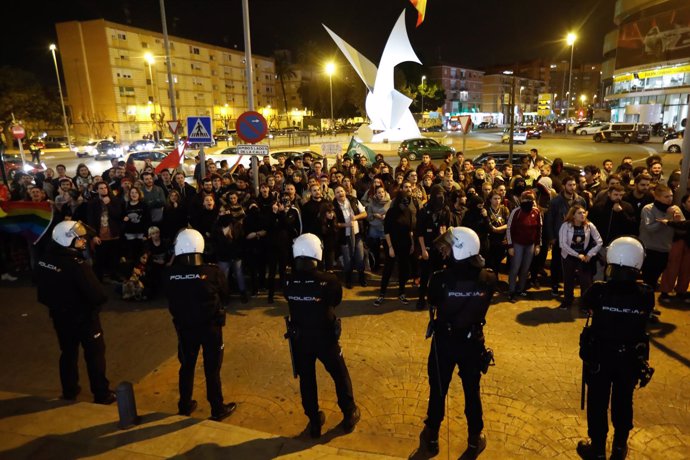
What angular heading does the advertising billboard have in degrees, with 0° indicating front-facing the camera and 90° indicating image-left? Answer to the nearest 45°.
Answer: approximately 45°

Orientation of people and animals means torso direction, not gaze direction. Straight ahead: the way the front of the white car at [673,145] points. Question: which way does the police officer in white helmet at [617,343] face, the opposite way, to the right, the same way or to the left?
to the right

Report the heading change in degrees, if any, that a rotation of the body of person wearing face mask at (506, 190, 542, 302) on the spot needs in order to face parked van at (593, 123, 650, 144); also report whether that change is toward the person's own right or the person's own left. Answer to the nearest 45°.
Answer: approximately 180°

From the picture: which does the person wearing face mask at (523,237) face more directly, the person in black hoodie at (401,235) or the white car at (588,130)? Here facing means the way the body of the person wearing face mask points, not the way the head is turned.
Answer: the person in black hoodie

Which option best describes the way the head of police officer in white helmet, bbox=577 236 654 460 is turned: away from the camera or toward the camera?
away from the camera

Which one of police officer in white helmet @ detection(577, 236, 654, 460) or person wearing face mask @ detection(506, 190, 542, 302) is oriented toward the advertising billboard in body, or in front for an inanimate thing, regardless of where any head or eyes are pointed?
the police officer in white helmet

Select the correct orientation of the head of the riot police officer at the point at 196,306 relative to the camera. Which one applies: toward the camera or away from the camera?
away from the camera

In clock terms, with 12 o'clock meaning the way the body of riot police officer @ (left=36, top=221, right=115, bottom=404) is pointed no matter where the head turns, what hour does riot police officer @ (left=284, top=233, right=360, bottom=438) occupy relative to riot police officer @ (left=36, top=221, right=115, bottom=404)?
riot police officer @ (left=284, top=233, right=360, bottom=438) is roughly at 3 o'clock from riot police officer @ (left=36, top=221, right=115, bottom=404).

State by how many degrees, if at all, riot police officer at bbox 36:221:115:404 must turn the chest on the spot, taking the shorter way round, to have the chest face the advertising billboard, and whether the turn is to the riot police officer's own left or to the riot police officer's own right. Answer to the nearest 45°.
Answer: approximately 45° to the riot police officer's own right

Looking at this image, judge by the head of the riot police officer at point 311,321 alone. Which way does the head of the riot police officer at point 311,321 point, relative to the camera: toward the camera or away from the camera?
away from the camera

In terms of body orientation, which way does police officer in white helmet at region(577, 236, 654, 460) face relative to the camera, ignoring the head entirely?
away from the camera

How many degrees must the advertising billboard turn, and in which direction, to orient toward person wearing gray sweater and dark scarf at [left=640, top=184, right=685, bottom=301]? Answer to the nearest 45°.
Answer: approximately 45° to its left

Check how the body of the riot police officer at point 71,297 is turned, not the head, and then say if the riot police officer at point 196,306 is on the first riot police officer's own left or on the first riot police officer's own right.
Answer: on the first riot police officer's own right
